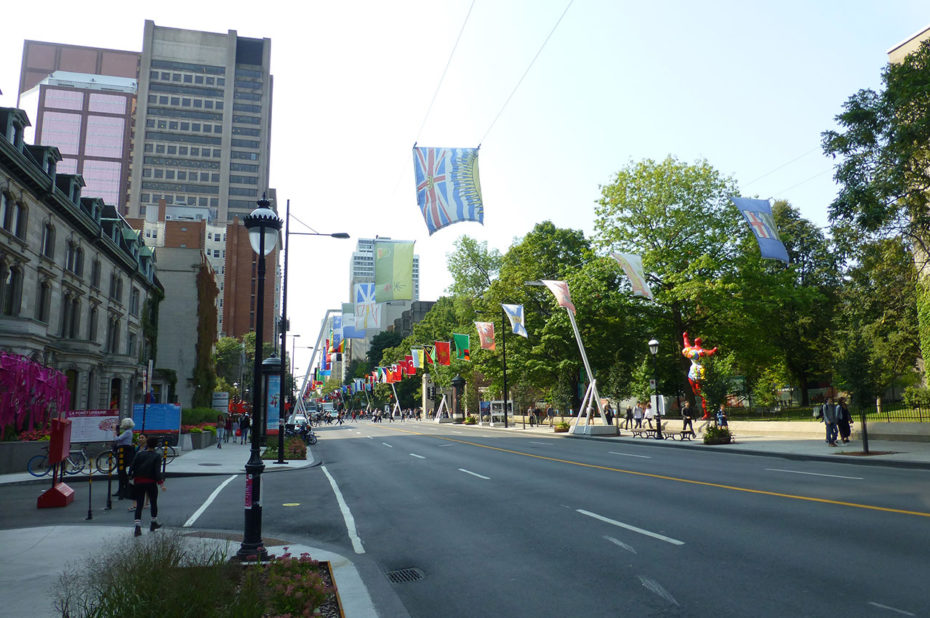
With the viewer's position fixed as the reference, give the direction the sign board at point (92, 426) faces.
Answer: facing the viewer

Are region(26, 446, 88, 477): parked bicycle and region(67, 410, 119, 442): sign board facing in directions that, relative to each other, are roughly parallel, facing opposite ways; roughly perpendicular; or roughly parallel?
roughly perpendicular

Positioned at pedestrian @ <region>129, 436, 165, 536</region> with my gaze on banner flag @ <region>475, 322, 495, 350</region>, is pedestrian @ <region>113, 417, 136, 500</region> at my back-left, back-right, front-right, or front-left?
front-left

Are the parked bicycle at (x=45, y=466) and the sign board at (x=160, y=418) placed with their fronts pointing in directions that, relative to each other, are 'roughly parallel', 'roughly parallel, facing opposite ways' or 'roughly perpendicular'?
roughly perpendicular

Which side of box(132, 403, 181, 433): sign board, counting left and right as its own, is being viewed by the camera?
front

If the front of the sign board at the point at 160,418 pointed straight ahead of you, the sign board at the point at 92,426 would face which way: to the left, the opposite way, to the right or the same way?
the same way

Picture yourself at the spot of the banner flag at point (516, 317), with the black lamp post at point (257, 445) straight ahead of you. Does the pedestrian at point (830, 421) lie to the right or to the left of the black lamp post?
left

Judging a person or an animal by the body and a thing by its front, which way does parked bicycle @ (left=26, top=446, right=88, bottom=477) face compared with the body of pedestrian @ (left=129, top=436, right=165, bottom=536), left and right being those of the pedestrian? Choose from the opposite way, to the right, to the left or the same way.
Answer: to the left
